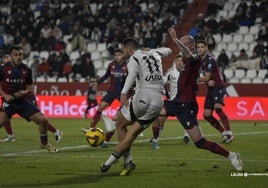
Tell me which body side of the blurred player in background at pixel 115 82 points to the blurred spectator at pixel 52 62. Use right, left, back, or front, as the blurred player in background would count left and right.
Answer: back

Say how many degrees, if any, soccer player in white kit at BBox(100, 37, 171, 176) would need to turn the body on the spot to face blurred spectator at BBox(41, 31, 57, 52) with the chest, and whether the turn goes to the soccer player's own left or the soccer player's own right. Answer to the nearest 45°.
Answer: approximately 45° to the soccer player's own right

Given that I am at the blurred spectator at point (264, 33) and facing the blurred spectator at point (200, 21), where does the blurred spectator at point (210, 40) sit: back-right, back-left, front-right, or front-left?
front-left

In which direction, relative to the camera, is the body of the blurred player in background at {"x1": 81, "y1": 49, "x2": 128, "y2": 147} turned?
toward the camera

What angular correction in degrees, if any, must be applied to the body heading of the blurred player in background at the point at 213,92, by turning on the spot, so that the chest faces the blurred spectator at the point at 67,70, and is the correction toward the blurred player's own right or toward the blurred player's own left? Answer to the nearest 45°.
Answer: approximately 90° to the blurred player's own right

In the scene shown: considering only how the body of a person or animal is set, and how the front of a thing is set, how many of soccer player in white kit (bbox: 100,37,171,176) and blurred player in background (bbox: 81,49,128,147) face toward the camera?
1

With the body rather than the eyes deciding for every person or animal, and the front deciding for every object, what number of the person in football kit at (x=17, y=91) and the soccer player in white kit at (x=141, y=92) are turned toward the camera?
1

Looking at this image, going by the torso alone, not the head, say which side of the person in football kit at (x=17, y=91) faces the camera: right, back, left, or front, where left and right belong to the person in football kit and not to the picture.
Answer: front

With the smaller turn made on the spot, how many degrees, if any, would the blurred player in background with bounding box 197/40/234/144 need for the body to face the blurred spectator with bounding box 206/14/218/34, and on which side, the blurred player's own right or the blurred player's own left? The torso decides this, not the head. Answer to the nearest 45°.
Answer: approximately 135° to the blurred player's own right

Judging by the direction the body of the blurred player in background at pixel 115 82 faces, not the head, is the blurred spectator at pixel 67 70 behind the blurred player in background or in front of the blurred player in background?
behind

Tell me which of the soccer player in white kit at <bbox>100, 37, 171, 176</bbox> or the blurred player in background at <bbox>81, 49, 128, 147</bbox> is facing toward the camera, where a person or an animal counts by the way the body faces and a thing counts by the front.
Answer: the blurred player in background

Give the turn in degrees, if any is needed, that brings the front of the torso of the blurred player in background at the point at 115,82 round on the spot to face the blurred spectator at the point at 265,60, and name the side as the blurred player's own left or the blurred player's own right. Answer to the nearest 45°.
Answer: approximately 135° to the blurred player's own left

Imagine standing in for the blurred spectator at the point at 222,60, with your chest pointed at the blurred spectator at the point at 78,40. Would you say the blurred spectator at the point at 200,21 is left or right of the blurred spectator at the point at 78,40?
right

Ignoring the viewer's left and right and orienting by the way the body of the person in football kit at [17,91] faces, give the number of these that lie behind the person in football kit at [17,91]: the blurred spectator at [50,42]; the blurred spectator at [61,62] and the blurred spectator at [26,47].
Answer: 3
